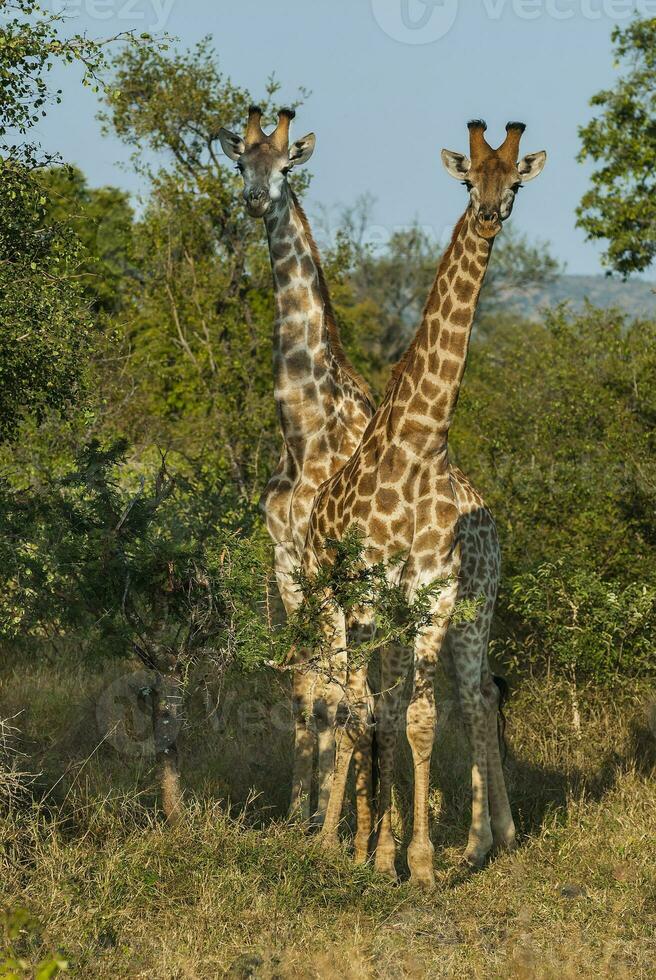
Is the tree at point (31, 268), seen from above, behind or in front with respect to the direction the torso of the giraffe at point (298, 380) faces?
in front

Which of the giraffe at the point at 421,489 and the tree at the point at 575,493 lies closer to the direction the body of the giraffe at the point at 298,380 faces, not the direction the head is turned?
the giraffe

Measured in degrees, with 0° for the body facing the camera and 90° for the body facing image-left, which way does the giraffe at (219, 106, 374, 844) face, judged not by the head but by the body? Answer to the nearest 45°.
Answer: approximately 45°

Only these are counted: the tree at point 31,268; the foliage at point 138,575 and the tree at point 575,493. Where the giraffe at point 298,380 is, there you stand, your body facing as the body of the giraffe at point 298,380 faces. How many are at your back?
1

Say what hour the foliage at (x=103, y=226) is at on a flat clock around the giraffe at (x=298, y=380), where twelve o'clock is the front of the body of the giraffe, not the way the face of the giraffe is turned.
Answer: The foliage is roughly at 4 o'clock from the giraffe.

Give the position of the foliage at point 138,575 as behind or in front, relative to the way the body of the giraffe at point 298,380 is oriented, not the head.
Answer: in front

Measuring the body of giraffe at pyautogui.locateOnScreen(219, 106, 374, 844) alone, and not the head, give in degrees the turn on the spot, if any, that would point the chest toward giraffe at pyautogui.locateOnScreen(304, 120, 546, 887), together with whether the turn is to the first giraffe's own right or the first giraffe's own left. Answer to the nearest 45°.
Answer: approximately 90° to the first giraffe's own left

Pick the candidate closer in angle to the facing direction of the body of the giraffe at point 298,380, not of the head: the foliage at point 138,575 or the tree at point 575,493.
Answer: the foliage

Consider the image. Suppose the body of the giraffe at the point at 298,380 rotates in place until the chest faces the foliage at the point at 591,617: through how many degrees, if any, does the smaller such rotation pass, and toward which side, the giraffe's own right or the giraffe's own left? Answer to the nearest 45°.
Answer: approximately 135° to the giraffe's own left

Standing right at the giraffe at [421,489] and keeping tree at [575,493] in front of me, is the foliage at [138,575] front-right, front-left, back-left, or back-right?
back-left
